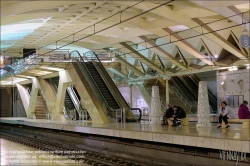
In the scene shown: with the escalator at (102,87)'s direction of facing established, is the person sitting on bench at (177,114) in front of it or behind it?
in front

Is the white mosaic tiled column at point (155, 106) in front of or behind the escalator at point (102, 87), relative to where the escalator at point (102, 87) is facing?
in front

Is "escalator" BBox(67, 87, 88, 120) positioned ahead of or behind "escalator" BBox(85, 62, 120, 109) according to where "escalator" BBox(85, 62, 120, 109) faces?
behind

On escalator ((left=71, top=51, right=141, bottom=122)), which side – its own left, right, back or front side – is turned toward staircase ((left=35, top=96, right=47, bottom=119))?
back

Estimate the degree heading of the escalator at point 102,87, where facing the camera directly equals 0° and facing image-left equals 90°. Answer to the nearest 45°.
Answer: approximately 315°

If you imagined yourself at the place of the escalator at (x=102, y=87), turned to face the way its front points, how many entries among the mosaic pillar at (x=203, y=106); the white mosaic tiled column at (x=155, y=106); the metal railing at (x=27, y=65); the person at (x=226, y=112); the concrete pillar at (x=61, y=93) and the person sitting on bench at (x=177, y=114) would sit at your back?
2

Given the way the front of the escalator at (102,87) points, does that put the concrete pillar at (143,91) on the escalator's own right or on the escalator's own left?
on the escalator's own left
